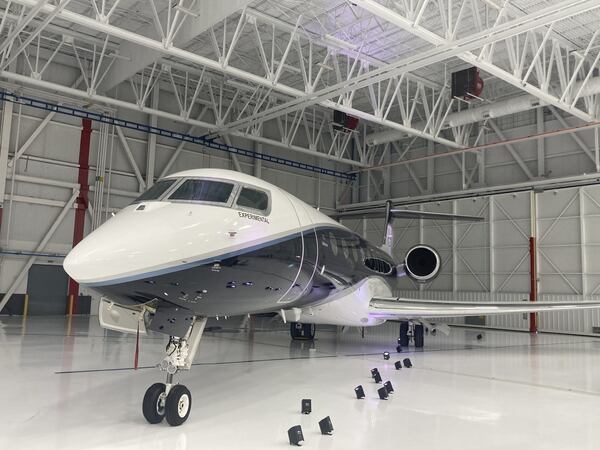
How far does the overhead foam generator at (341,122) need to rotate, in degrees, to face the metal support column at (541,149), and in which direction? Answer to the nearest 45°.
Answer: approximately 135° to its left

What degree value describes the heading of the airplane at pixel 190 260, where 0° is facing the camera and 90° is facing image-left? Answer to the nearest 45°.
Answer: approximately 45°

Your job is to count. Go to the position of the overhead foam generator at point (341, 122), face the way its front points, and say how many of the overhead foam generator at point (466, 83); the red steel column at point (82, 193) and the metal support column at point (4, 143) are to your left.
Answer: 1

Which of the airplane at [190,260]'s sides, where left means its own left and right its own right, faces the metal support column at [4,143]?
right

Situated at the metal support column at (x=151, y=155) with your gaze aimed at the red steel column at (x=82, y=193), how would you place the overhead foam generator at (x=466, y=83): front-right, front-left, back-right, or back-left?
back-left

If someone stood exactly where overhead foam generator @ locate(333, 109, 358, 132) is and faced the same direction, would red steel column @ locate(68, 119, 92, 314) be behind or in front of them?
in front

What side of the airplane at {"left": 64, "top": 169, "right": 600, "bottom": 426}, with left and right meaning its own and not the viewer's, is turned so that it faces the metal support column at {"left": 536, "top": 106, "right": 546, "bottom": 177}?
back

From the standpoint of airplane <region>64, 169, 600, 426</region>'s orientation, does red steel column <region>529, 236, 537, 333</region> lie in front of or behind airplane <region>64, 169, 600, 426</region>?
behind
